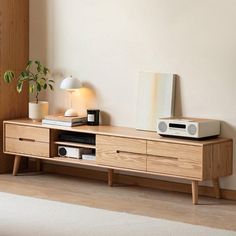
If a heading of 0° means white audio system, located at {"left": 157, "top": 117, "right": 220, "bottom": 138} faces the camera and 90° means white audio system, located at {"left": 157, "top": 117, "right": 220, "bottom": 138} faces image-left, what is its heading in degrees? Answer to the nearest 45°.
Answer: approximately 45°

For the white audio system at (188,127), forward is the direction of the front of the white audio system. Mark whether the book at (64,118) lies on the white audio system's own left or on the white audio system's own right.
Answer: on the white audio system's own right

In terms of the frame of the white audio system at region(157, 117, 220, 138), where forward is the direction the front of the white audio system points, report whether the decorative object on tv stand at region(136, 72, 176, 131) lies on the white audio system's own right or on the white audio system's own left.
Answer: on the white audio system's own right

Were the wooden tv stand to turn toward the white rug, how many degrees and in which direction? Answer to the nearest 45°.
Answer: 0° — it already faces it
